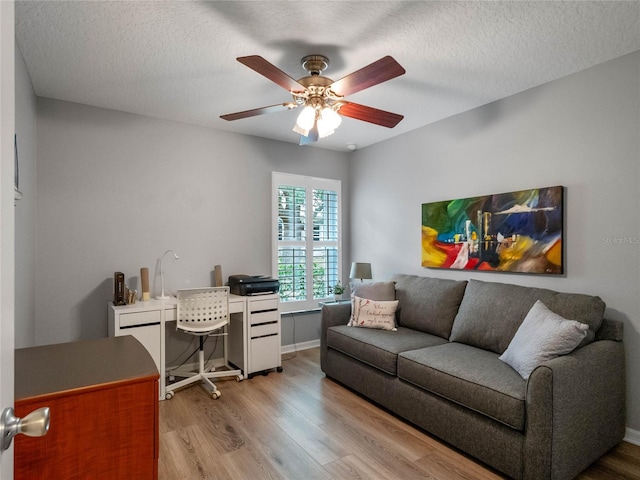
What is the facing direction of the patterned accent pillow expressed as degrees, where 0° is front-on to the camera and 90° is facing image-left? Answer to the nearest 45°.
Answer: approximately 0°

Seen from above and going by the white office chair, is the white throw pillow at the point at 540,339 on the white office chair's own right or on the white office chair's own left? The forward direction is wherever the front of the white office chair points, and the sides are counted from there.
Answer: on the white office chair's own right

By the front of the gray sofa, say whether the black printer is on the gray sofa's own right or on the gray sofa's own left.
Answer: on the gray sofa's own right

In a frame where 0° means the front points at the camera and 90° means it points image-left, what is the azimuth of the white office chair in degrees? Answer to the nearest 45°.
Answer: approximately 180°

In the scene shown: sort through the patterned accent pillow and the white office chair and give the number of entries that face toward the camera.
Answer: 1

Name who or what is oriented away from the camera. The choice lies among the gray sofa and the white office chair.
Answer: the white office chair

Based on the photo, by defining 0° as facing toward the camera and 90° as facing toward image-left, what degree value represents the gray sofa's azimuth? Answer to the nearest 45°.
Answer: approximately 45°

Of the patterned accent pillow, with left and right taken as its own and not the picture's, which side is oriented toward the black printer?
right

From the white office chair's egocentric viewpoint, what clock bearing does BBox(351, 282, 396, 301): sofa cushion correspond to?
The sofa cushion is roughly at 3 o'clock from the white office chair.

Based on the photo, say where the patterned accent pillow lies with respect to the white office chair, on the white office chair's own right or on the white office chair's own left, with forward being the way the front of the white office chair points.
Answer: on the white office chair's own right

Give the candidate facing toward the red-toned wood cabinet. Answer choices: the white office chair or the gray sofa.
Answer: the gray sofa
